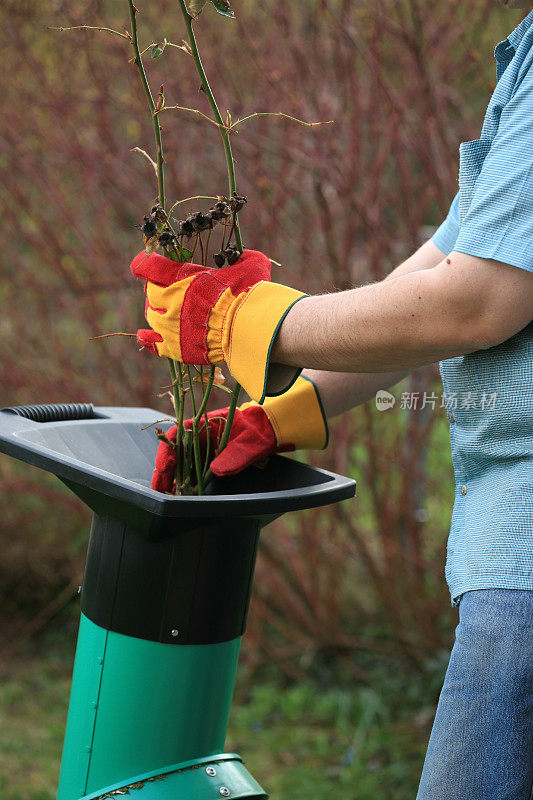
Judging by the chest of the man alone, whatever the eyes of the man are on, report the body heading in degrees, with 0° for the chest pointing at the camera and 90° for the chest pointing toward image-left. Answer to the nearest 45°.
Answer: approximately 90°
